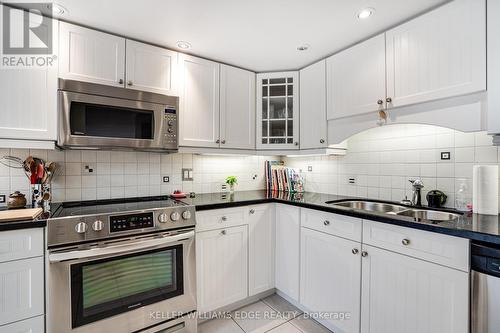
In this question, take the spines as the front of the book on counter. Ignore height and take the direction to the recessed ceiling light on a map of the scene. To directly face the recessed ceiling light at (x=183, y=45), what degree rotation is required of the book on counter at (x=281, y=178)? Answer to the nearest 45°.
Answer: approximately 45° to its right

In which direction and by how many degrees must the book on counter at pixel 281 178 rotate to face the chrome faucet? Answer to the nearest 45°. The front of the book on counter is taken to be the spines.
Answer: approximately 45° to its left

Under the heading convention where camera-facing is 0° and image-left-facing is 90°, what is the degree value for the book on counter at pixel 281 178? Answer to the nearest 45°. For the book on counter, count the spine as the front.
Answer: approximately 0°
